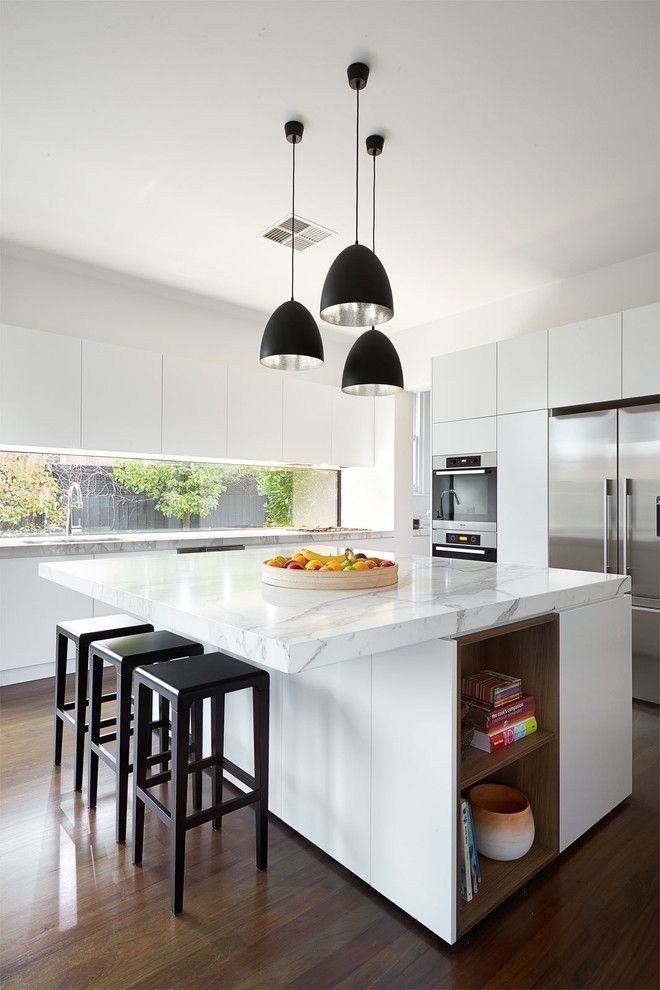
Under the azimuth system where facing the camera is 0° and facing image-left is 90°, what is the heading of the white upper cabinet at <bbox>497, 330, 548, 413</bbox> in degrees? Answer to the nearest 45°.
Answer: approximately 45°

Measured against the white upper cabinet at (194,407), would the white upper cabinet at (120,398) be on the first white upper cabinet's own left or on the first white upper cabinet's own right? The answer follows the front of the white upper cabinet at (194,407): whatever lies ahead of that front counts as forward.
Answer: on the first white upper cabinet's own right

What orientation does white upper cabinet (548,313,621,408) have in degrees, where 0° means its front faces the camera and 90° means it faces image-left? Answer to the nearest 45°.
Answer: approximately 45°

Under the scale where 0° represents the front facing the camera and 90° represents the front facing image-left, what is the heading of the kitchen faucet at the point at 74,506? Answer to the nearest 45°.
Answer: approximately 315°
